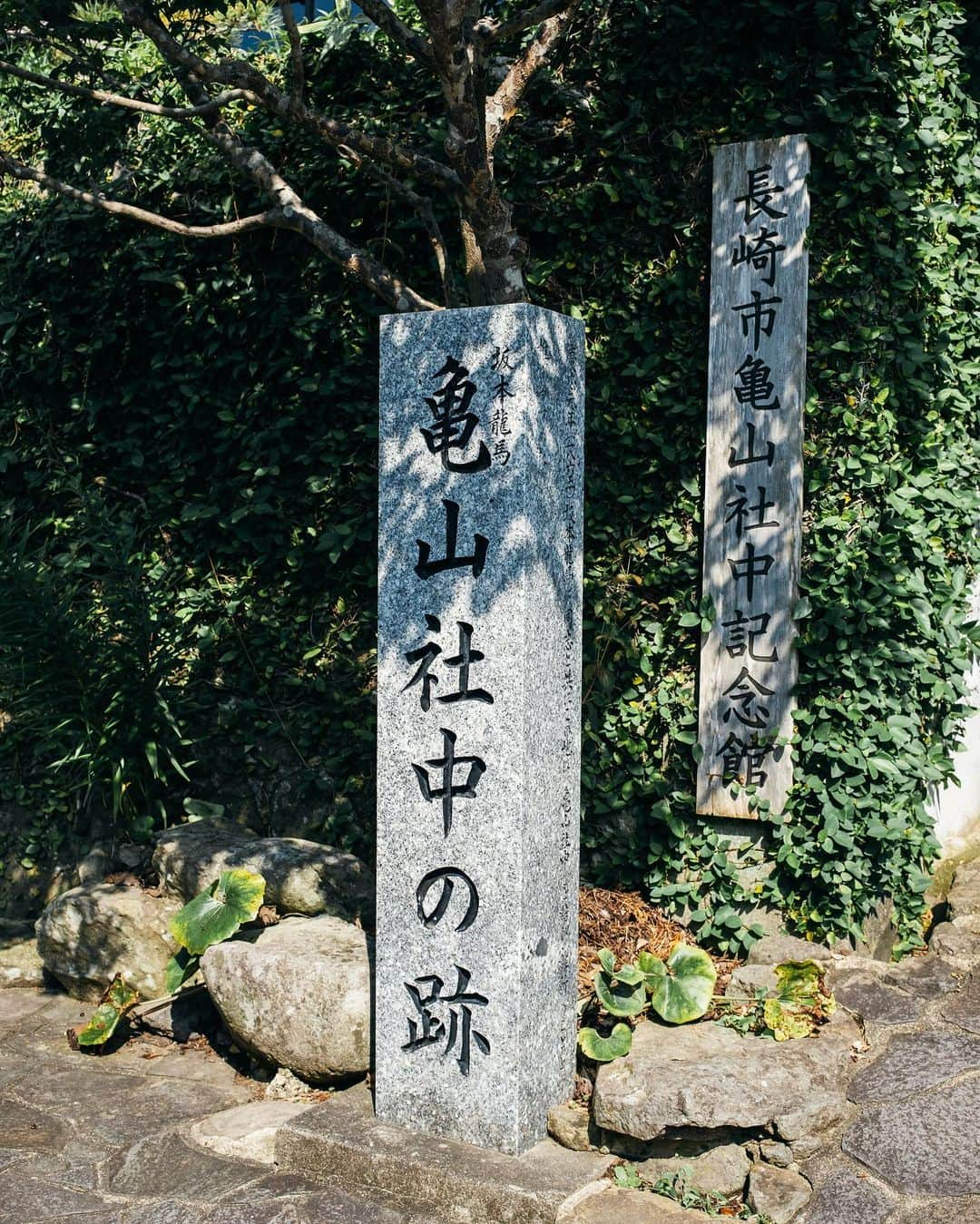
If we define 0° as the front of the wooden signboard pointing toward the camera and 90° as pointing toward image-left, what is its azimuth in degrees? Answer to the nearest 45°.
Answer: approximately 0°

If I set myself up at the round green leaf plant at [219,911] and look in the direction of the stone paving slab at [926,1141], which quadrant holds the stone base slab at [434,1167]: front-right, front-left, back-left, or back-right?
front-right

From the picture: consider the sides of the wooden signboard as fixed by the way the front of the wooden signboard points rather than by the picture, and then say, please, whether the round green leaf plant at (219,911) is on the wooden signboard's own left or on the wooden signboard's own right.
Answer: on the wooden signboard's own right

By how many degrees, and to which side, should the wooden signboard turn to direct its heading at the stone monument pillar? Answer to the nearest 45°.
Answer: approximately 45° to its right

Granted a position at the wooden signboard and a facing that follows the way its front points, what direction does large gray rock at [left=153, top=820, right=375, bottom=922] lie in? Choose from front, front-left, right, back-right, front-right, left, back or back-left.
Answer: right

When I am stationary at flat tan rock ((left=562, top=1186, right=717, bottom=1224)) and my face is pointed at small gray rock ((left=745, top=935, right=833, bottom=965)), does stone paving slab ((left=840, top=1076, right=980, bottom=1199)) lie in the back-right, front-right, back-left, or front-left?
front-right
